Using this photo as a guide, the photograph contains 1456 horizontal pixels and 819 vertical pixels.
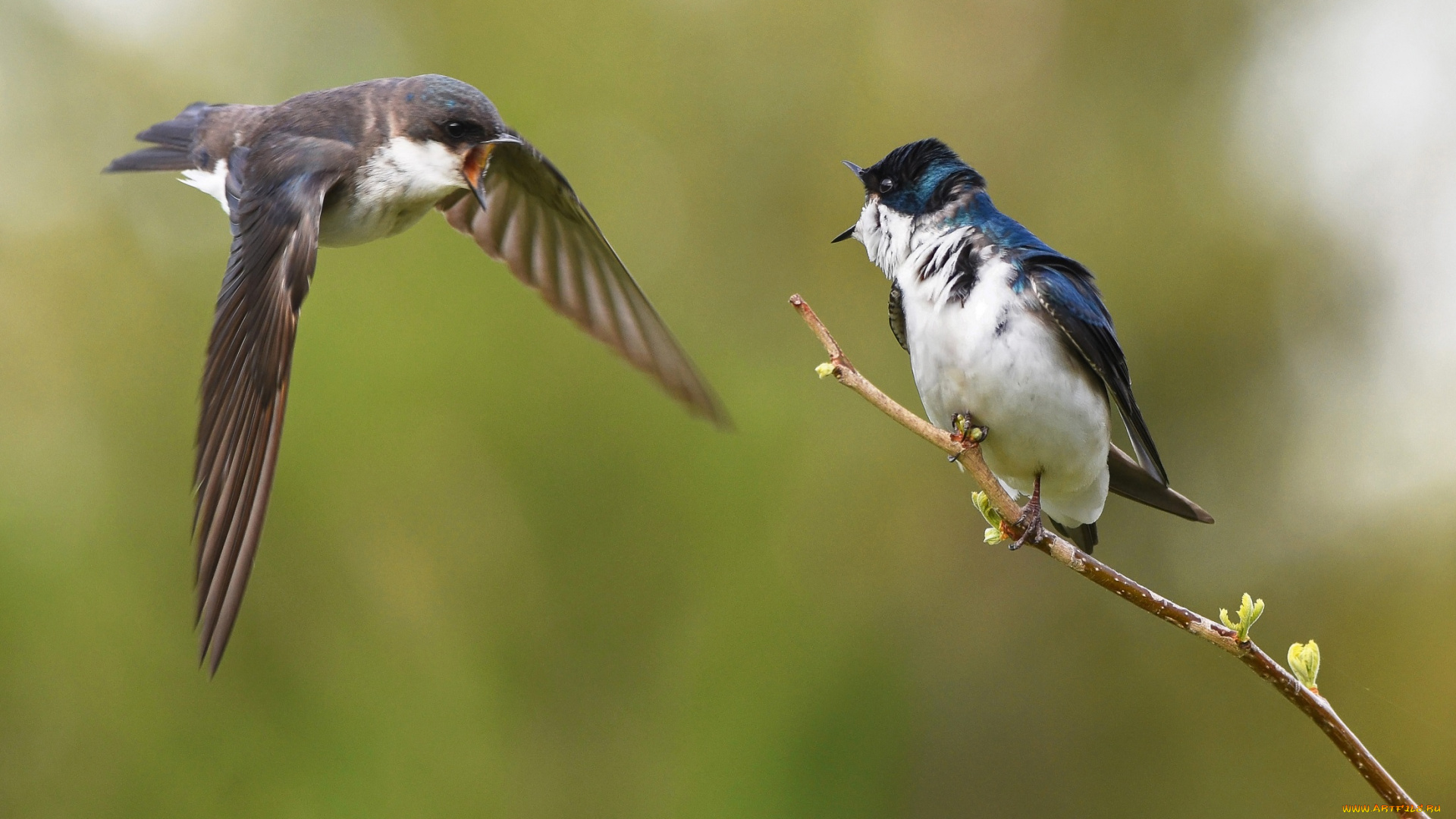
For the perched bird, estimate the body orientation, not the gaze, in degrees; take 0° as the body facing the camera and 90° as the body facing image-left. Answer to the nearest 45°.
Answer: approximately 45°

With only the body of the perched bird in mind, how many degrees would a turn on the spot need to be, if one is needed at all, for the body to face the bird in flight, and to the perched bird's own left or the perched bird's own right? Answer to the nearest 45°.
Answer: approximately 45° to the perched bird's own right
